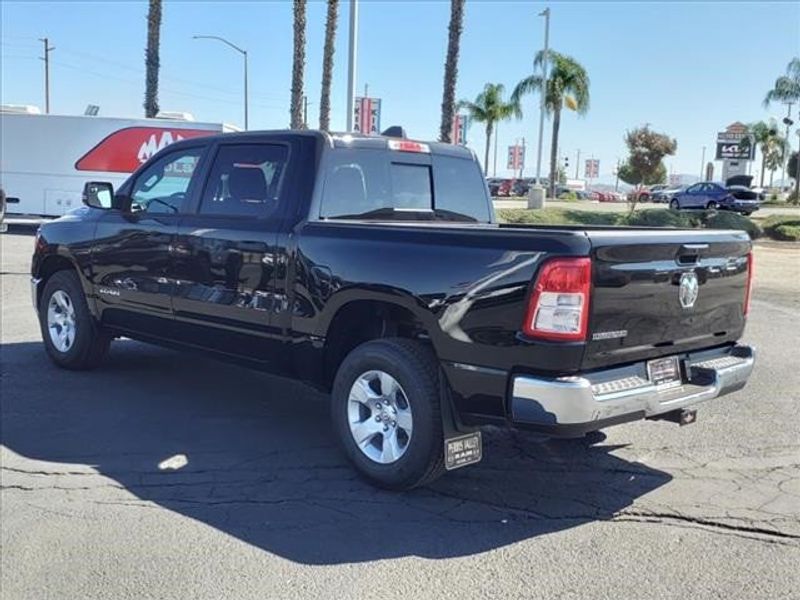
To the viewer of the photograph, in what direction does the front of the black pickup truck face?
facing away from the viewer and to the left of the viewer

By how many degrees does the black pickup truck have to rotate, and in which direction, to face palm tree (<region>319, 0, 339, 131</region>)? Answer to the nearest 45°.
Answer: approximately 45° to its right

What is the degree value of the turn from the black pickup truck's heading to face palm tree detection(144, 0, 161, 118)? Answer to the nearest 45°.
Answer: approximately 45° to its right

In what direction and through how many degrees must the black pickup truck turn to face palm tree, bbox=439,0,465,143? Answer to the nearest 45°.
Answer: approximately 45° to its right

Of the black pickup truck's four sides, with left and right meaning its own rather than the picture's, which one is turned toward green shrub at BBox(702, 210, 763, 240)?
right

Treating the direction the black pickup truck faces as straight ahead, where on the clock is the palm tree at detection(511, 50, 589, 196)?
The palm tree is roughly at 2 o'clock from the black pickup truck.
